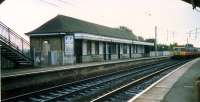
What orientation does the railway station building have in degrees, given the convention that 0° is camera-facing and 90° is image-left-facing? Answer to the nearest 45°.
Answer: approximately 315°
